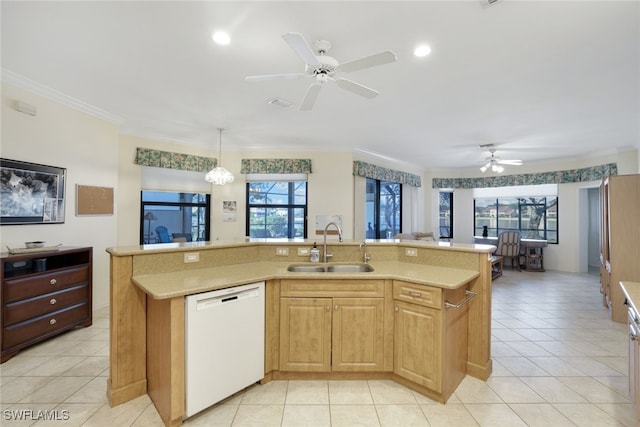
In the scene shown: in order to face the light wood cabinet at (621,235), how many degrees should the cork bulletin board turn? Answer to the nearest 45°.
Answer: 0° — it already faces it

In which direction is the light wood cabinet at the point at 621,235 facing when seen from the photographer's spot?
facing to the left of the viewer

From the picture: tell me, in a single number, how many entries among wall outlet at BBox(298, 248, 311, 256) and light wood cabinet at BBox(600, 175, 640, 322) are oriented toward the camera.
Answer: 1

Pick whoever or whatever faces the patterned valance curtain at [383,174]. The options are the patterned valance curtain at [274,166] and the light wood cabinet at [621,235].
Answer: the light wood cabinet

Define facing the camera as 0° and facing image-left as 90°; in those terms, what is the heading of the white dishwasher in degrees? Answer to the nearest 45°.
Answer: approximately 315°

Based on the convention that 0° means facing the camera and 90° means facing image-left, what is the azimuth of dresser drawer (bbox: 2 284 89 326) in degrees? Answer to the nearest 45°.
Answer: approximately 315°

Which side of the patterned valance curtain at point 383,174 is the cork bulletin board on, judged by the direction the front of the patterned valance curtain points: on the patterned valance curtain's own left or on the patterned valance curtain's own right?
on the patterned valance curtain's own right

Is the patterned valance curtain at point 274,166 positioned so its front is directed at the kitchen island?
yes

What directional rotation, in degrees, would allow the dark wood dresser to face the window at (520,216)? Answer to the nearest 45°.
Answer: approximately 45° to its left

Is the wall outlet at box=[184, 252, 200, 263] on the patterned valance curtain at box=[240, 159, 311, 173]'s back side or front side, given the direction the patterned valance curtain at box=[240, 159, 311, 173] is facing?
on the front side

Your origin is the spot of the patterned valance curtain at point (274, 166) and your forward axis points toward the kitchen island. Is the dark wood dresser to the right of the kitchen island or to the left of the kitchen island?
right
